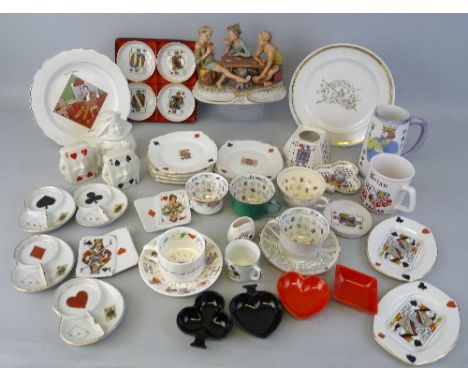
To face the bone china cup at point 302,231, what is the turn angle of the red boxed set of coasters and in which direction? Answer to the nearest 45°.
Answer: approximately 45° to its left

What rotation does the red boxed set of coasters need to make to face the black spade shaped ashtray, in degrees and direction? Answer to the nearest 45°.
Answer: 0° — it already faces it

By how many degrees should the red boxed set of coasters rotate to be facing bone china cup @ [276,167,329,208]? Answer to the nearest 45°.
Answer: approximately 45° to its left

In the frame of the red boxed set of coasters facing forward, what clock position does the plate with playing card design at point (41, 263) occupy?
The plate with playing card design is roughly at 1 o'clock from the red boxed set of coasters.

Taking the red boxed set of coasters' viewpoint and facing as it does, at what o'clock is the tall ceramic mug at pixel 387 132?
The tall ceramic mug is roughly at 10 o'clock from the red boxed set of coasters.

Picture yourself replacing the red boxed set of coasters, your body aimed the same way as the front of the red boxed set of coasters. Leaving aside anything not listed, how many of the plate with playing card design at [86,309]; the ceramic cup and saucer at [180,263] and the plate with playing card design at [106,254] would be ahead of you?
3

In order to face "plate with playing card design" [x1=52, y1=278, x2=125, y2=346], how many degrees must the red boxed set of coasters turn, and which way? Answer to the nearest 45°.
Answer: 0° — it already faces it

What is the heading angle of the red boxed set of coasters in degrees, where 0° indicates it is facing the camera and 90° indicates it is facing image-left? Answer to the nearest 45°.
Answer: approximately 0°

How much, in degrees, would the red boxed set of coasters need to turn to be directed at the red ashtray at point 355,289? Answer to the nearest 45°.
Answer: approximately 45° to its left

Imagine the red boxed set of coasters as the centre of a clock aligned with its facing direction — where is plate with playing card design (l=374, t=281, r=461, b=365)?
The plate with playing card design is roughly at 11 o'clock from the red boxed set of coasters.

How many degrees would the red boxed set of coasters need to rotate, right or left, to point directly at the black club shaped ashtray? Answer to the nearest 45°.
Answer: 0° — it already faces it

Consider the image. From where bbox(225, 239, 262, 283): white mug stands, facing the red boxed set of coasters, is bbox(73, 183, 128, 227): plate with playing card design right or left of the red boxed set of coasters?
left

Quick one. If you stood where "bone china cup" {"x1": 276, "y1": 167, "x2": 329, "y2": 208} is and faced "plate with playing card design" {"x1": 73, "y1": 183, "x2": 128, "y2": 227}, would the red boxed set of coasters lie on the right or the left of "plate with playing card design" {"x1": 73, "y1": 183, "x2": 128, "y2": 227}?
right
